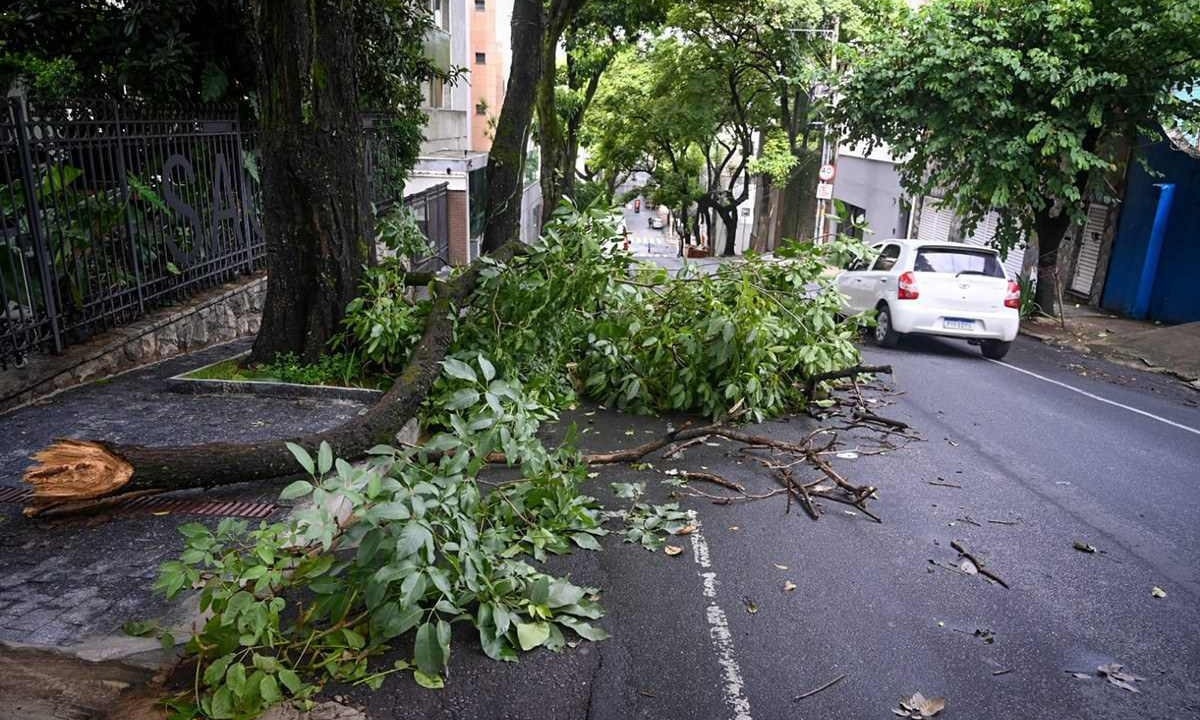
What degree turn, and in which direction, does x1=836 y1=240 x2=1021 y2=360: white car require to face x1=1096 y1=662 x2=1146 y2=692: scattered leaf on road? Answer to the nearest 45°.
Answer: approximately 135° to its left

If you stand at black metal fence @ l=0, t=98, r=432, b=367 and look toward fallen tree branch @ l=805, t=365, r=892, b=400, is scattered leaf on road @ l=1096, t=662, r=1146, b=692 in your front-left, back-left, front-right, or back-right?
front-right

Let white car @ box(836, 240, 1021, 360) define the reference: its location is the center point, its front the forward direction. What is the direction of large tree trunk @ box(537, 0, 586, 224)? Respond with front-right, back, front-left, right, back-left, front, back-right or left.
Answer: front-left

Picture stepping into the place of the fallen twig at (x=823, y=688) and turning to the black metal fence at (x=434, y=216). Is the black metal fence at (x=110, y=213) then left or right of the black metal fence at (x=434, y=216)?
left

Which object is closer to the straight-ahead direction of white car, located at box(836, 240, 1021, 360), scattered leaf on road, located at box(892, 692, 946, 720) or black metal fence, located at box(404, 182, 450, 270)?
the black metal fence

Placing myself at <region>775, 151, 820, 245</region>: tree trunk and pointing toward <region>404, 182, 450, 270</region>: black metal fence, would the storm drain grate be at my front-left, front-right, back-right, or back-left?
front-left

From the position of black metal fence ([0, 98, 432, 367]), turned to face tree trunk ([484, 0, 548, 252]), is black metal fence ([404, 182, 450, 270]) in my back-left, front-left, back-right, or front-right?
front-left

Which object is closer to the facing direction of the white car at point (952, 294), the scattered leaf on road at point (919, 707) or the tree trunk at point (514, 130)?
the tree trunk

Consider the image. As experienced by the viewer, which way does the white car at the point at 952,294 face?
facing away from the viewer and to the left of the viewer

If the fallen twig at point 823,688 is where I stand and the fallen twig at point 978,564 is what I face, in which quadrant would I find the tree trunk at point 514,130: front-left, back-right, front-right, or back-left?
front-left

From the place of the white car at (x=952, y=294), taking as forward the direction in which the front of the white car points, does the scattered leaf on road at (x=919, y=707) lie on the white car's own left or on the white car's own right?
on the white car's own left

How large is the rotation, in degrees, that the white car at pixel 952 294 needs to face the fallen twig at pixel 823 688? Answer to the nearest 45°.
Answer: approximately 135° to its left

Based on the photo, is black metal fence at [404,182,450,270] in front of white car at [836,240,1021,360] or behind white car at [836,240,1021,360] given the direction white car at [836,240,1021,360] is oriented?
in front

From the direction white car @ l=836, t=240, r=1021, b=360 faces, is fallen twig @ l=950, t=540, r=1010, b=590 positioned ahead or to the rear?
to the rear

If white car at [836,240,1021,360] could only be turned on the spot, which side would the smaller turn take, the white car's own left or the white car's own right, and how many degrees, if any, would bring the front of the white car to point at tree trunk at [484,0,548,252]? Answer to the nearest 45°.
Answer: approximately 90° to the white car's own left

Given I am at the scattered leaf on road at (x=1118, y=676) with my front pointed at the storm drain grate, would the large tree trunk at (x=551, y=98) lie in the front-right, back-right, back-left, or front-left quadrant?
front-right

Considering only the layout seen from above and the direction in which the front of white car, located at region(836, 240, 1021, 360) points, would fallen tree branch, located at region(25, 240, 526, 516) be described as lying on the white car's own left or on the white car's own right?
on the white car's own left

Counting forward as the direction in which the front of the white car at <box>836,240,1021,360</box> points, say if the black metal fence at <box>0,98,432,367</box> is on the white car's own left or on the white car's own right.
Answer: on the white car's own left
